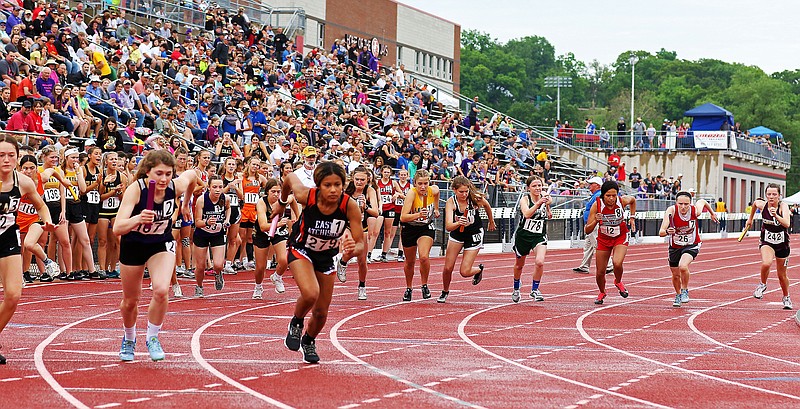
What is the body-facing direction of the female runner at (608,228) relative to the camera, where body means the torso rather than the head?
toward the camera

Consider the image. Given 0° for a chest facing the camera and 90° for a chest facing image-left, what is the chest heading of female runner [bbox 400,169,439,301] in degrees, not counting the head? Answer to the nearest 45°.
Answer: approximately 0°

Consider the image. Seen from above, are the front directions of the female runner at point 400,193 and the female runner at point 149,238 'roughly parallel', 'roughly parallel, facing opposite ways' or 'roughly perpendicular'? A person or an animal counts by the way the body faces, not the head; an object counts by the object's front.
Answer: roughly parallel

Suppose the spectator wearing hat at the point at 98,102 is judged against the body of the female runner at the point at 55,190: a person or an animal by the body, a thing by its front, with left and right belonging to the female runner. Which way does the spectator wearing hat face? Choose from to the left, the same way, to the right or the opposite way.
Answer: the same way

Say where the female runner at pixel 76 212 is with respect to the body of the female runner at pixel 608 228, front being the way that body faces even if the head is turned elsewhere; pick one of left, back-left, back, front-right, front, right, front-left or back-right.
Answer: right

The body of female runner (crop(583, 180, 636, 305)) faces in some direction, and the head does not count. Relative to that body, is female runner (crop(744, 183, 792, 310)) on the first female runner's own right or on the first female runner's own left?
on the first female runner's own left

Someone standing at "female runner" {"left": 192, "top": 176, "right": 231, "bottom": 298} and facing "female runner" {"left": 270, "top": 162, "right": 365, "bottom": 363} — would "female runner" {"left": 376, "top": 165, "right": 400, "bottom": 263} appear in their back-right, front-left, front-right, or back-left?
back-left

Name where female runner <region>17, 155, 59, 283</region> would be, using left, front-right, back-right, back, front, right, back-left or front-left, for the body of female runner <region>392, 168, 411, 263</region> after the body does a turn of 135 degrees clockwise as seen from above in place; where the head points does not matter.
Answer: left

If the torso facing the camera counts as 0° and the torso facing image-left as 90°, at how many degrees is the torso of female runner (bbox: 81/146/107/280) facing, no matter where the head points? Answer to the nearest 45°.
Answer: approximately 315°

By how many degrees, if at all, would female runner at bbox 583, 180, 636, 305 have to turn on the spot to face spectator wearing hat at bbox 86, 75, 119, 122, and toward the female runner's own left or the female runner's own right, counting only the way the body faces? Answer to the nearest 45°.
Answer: approximately 90° to the female runner's own right

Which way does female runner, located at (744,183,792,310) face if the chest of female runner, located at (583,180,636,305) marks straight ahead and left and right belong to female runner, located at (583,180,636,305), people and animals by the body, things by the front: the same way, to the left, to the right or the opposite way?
the same way
